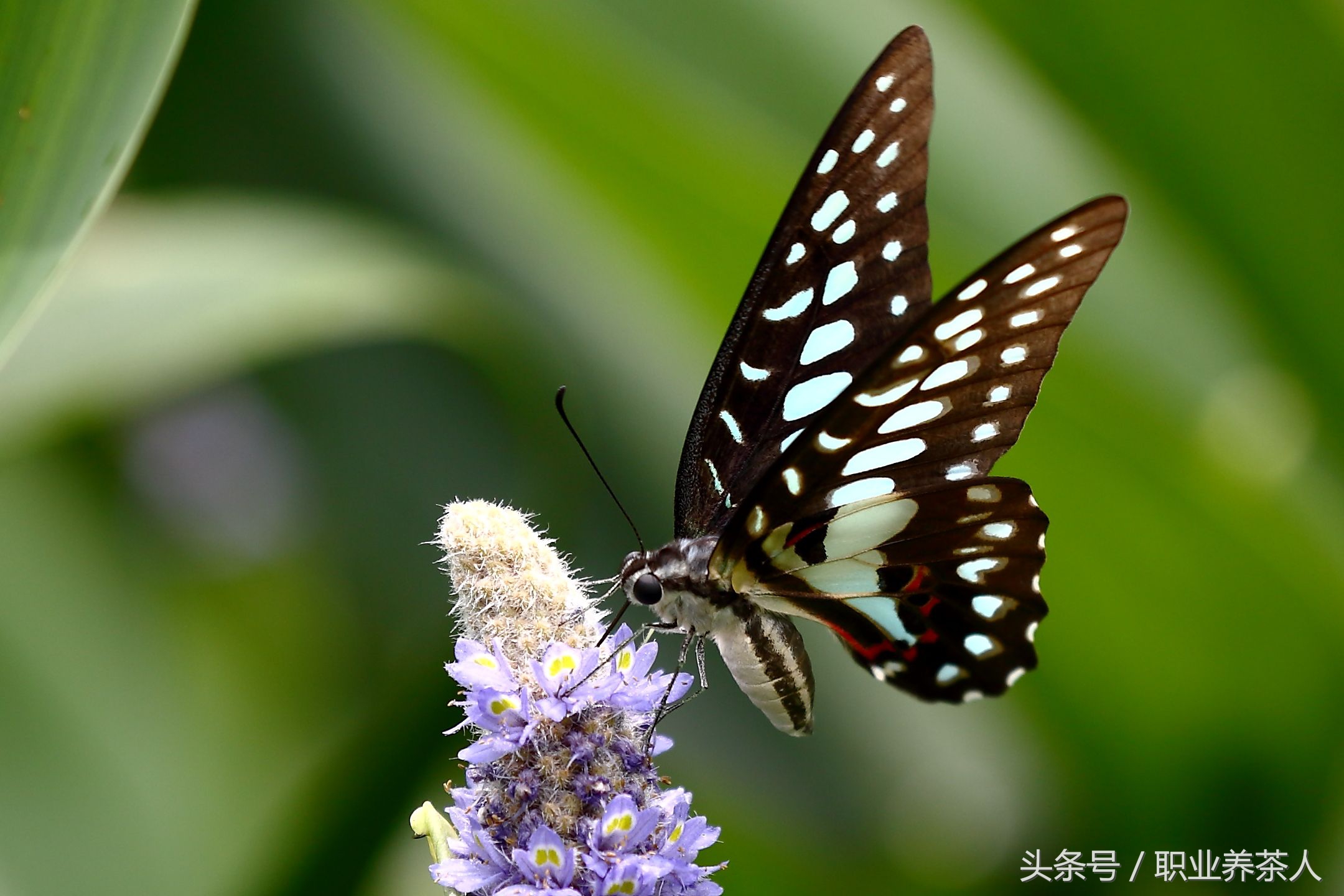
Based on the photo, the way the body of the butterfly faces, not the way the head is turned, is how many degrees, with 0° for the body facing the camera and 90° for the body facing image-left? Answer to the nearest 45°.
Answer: approximately 90°

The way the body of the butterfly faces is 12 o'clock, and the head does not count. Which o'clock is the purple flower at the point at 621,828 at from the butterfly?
The purple flower is roughly at 12 o'clock from the butterfly.

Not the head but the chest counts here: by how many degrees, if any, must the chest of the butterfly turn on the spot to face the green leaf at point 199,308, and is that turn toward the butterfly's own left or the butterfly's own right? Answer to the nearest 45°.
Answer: approximately 45° to the butterfly's own right
